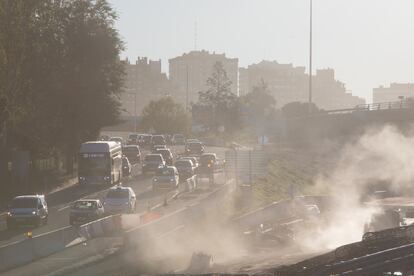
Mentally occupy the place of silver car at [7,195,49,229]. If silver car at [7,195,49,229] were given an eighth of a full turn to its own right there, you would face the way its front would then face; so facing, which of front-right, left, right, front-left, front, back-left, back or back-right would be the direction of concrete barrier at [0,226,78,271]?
left

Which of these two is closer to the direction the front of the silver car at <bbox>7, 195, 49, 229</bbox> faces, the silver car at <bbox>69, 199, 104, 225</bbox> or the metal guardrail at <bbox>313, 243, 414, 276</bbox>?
the metal guardrail

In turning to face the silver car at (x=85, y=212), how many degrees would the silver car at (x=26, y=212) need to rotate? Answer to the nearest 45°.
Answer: approximately 135° to its left

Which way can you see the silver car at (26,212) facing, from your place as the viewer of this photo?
facing the viewer and to the left of the viewer

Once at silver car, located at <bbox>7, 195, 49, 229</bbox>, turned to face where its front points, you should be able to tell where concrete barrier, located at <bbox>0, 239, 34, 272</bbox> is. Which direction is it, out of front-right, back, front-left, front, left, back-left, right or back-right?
front-left

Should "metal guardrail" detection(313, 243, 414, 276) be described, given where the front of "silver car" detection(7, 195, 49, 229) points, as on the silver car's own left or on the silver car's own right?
on the silver car's own left
